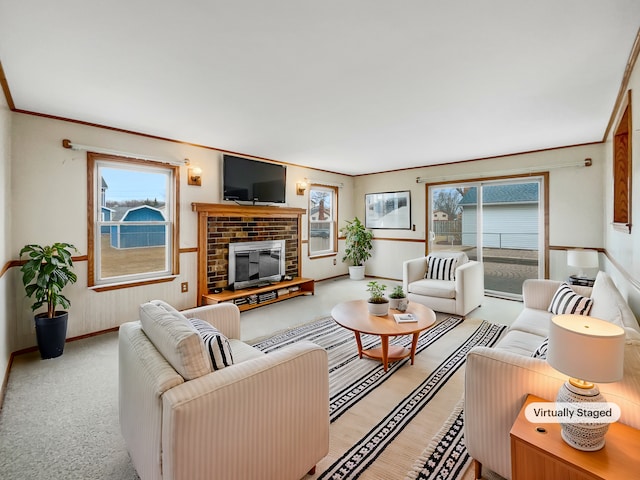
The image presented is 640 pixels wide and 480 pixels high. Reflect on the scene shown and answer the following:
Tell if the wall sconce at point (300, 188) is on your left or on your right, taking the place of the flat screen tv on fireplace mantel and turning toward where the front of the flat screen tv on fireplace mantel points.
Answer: on your left

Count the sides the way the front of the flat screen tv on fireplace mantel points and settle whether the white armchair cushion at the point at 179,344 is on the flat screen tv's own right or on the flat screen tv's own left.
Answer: on the flat screen tv's own right

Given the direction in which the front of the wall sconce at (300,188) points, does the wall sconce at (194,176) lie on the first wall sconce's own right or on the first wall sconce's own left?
on the first wall sconce's own right

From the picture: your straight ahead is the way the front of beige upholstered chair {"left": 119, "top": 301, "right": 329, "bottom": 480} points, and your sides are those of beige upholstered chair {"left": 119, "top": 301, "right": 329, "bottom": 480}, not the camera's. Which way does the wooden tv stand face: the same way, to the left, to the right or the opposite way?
to the right

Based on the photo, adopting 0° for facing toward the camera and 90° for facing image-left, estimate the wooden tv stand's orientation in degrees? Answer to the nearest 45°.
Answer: approximately 315°

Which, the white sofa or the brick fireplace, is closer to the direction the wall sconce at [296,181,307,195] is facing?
the white sofa

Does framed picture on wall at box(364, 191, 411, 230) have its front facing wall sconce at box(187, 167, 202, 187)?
yes

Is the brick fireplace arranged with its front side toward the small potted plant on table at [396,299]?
yes
